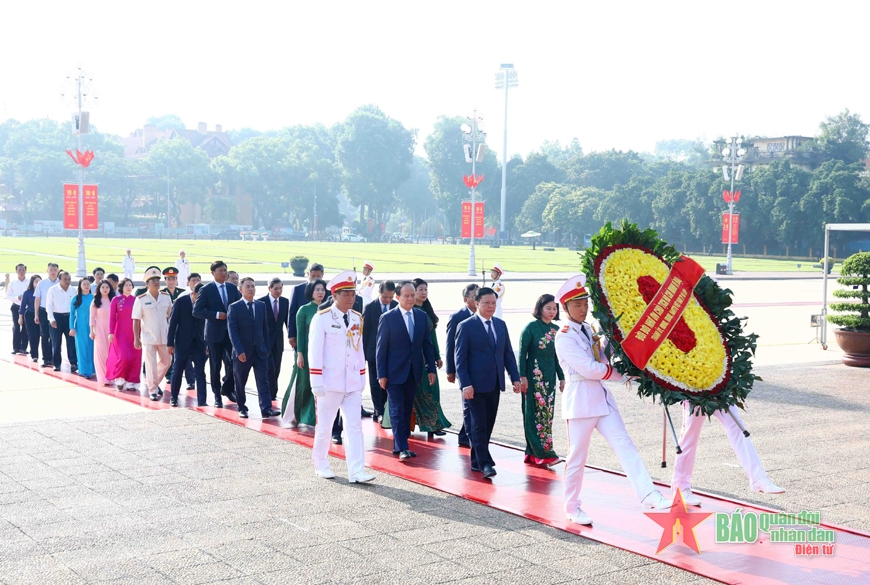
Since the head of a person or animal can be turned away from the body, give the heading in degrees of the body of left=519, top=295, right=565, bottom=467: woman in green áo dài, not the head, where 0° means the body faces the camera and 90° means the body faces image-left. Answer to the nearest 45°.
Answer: approximately 315°

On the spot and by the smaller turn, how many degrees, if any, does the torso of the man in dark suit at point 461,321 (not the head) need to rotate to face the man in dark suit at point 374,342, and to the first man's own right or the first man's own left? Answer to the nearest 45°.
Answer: approximately 180°

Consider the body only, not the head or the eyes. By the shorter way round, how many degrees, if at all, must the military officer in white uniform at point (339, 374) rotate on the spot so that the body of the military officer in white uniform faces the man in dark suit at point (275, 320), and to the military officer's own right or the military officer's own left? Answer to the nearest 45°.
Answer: approximately 135° to the military officer's own left

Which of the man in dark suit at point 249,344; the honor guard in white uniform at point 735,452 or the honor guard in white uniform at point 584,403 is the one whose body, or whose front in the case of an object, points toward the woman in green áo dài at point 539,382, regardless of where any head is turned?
the man in dark suit

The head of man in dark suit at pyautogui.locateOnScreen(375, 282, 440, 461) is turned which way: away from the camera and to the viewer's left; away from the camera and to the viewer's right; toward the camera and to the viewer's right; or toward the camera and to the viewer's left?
toward the camera and to the viewer's right

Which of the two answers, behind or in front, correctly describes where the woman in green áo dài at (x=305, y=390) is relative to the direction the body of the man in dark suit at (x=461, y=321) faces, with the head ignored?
behind

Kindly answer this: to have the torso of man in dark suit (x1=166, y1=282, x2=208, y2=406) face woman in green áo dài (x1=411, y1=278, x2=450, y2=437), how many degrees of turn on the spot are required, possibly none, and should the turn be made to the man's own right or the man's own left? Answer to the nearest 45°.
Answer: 0° — they already face them

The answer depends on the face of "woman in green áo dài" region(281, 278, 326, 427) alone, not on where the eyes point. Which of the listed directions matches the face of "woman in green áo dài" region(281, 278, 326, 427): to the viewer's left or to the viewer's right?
to the viewer's right

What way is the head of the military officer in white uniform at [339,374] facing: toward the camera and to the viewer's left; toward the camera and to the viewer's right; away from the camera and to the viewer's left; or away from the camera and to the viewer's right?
toward the camera and to the viewer's right

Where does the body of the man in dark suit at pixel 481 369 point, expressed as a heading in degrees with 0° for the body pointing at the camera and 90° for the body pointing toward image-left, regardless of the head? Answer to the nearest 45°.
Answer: approximately 315°

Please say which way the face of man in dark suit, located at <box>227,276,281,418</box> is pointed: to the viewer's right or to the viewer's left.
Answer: to the viewer's right
